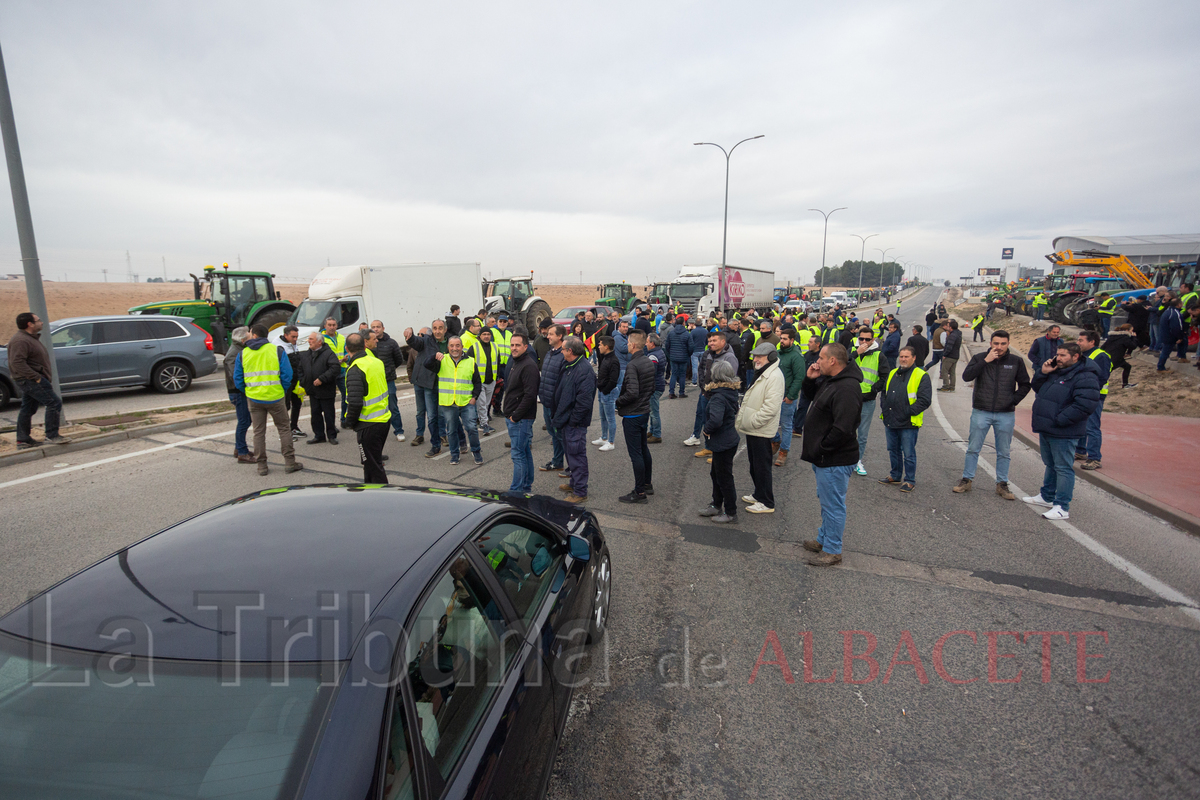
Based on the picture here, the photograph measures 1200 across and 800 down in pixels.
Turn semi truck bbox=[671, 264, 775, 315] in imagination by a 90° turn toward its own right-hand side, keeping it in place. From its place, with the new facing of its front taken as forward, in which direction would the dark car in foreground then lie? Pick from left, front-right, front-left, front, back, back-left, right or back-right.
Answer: back-left

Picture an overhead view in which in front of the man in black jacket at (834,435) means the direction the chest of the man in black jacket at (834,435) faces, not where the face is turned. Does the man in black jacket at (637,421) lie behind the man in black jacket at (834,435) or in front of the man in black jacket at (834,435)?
in front

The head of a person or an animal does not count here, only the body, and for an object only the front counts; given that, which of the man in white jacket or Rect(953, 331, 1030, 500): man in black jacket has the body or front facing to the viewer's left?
the man in white jacket

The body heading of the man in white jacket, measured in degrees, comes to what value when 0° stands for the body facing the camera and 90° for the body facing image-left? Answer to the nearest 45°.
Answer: approximately 90°

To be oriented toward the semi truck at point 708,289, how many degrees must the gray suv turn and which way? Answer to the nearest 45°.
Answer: approximately 180°

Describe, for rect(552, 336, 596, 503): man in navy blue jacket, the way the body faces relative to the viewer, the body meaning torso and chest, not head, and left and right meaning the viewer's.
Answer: facing to the left of the viewer

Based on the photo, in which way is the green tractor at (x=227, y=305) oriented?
to the viewer's left

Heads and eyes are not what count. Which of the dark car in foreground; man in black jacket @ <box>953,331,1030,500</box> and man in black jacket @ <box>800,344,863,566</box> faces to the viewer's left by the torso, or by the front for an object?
man in black jacket @ <box>800,344,863,566</box>

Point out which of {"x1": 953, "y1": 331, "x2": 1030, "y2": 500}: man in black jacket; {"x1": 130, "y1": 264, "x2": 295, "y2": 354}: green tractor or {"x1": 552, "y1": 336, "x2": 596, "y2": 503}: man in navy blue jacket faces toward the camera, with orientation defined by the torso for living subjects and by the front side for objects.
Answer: {"x1": 953, "y1": 331, "x2": 1030, "y2": 500}: man in black jacket

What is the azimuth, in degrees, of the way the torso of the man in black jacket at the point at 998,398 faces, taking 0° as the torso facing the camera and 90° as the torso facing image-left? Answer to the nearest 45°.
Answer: approximately 0°

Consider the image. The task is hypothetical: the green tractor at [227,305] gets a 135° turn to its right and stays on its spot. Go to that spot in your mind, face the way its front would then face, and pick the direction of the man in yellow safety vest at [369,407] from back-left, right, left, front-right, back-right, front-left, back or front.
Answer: back-right

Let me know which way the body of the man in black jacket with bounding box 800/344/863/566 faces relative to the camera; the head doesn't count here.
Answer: to the viewer's left

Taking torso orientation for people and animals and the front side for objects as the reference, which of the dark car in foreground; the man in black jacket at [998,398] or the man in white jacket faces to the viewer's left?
the man in white jacket

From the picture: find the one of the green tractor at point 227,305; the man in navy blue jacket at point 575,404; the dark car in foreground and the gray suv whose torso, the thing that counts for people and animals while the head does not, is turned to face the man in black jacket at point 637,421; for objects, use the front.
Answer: the dark car in foreground

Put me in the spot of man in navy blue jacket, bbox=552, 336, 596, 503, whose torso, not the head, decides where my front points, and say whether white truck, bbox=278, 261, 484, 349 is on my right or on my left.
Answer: on my right
